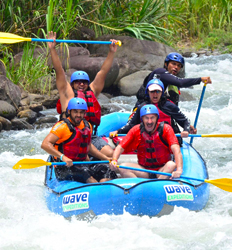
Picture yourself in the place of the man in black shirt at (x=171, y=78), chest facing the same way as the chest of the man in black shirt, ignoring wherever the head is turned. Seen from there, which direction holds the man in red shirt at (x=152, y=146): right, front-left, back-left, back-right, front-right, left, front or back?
front-right

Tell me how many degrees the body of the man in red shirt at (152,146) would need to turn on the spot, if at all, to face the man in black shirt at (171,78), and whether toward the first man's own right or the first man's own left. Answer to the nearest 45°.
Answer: approximately 180°

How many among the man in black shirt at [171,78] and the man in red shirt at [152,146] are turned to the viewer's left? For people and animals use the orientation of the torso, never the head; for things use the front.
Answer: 0

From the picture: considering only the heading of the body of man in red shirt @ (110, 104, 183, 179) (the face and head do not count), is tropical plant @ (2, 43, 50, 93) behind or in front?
behind

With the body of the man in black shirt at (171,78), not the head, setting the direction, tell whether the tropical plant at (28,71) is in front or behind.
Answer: behind
